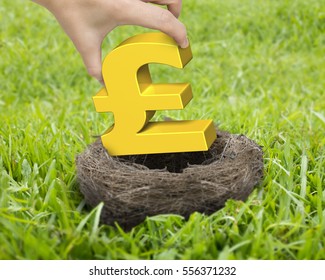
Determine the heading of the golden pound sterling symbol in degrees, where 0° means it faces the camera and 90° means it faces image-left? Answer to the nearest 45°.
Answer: approximately 0°
